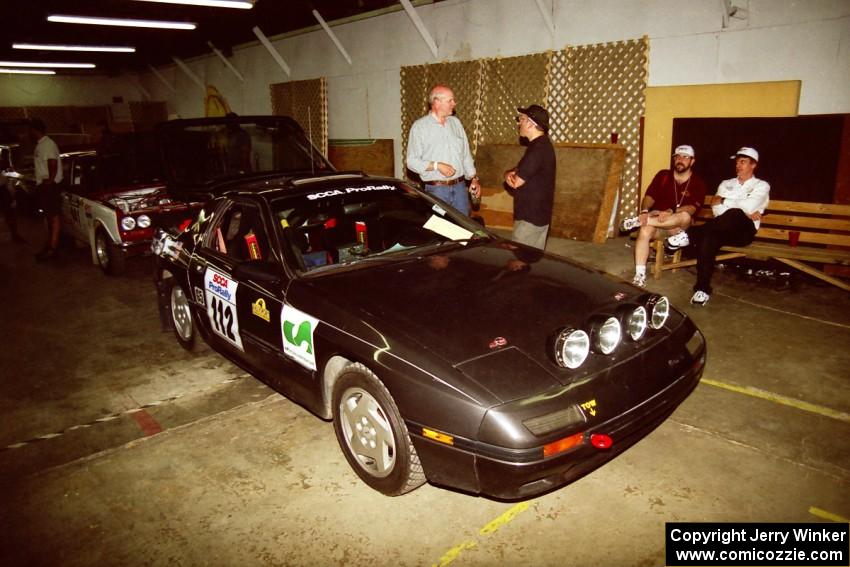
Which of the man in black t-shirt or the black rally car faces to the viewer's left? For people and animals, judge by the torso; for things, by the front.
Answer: the man in black t-shirt

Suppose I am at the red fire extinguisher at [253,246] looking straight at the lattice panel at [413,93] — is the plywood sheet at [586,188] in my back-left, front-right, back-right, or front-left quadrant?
front-right

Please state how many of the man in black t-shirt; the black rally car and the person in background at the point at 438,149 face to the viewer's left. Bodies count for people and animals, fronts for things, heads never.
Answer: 1

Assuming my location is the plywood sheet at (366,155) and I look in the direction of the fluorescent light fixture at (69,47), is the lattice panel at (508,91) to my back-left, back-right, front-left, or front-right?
back-left

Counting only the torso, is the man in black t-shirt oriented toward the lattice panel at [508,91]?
no

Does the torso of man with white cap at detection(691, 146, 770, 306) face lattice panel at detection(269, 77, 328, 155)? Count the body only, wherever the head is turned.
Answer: no

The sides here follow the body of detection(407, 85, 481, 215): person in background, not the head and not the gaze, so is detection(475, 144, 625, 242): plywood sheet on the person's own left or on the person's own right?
on the person's own left

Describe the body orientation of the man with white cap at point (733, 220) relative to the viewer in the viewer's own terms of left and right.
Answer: facing the viewer and to the left of the viewer

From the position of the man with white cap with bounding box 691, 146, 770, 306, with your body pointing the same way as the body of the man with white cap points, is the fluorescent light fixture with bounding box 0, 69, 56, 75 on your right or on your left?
on your right

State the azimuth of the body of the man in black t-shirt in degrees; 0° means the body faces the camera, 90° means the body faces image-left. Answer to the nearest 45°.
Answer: approximately 90°

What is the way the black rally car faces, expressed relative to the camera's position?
facing the viewer and to the right of the viewer

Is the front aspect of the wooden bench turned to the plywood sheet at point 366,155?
no

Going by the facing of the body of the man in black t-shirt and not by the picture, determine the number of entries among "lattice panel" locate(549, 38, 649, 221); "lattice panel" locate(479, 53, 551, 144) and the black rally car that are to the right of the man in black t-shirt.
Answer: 2

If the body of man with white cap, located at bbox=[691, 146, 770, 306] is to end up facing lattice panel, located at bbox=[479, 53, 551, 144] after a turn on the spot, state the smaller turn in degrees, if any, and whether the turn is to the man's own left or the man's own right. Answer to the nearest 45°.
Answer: approximately 90° to the man's own right

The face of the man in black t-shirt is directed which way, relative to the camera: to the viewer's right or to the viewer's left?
to the viewer's left

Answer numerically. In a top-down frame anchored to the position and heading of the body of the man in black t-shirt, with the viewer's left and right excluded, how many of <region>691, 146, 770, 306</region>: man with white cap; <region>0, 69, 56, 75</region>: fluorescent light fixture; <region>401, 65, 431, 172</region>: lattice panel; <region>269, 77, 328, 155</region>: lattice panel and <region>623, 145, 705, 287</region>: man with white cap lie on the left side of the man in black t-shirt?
0

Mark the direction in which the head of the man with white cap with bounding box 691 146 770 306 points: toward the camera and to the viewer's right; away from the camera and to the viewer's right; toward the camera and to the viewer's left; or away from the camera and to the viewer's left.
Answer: toward the camera and to the viewer's left

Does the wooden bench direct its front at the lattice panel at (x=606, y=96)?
no

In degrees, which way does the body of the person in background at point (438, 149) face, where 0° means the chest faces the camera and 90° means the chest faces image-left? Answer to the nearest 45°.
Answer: approximately 315°
